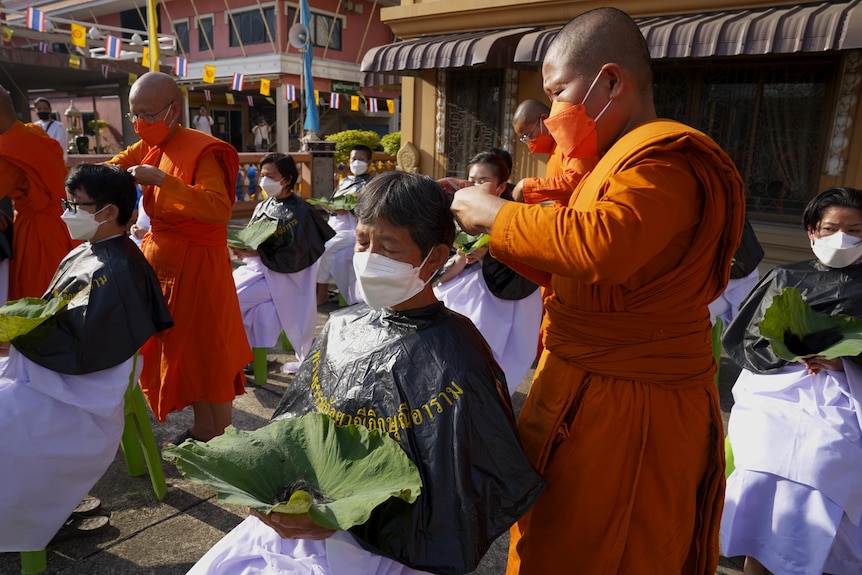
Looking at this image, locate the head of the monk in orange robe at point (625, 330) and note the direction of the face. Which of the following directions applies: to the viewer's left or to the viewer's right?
to the viewer's left

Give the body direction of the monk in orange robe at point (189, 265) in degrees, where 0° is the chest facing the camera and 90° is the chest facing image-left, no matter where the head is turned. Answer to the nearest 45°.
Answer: approximately 45°

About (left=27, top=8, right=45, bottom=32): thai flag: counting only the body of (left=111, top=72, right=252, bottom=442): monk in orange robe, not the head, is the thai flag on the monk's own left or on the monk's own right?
on the monk's own right

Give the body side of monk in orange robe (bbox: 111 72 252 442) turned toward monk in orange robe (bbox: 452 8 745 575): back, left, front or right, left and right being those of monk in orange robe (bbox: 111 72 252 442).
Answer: left

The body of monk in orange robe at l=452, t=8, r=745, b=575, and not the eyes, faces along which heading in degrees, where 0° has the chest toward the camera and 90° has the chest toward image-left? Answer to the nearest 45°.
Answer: approximately 90°

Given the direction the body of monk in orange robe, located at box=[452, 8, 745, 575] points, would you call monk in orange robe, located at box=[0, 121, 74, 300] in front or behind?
in front

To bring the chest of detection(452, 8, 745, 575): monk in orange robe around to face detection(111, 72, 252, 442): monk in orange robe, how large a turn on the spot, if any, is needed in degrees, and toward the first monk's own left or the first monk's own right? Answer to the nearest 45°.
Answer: approximately 45° to the first monk's own right

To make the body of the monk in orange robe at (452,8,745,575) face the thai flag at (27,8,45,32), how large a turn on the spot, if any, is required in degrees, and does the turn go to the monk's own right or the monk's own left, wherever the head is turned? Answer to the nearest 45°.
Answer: approximately 45° to the monk's own right
